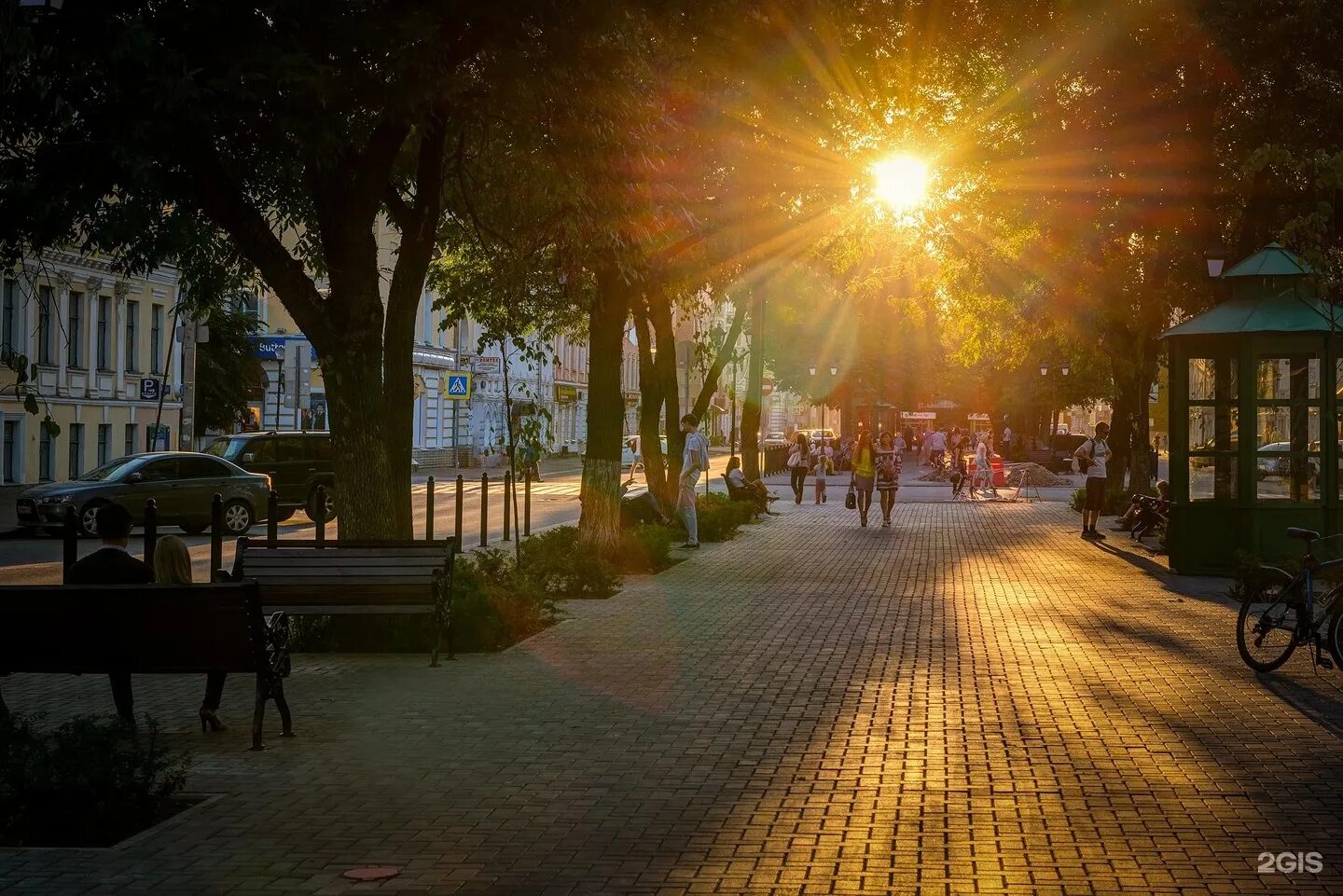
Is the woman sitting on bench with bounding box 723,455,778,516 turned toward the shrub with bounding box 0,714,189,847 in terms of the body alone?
no

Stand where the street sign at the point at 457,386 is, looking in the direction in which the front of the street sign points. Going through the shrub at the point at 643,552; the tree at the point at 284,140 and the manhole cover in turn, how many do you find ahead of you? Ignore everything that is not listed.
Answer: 3

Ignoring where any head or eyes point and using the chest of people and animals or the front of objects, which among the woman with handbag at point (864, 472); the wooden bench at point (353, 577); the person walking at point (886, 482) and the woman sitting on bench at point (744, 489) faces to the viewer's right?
the woman sitting on bench

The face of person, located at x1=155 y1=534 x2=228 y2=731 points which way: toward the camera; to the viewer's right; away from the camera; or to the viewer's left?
away from the camera

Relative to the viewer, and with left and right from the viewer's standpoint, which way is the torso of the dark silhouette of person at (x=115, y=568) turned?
facing away from the viewer

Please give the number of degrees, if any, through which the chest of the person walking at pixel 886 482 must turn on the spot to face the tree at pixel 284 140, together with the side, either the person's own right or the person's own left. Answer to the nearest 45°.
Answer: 0° — they already face it

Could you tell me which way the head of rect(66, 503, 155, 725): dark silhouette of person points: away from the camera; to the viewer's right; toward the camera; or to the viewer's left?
away from the camera

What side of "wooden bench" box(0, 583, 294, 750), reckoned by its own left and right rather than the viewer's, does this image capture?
back

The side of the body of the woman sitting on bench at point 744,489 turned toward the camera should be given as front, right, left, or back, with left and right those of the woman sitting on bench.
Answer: right

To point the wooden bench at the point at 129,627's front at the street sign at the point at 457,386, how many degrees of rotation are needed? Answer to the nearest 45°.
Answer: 0° — it already faces it

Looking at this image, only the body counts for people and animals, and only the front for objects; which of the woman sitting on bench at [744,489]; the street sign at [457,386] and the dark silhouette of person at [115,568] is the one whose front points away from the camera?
the dark silhouette of person

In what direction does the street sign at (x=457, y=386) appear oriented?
toward the camera

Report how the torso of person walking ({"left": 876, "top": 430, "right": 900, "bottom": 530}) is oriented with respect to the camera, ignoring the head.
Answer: toward the camera

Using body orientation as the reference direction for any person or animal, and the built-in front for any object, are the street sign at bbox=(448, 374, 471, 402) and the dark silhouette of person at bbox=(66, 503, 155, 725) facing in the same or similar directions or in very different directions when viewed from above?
very different directions
